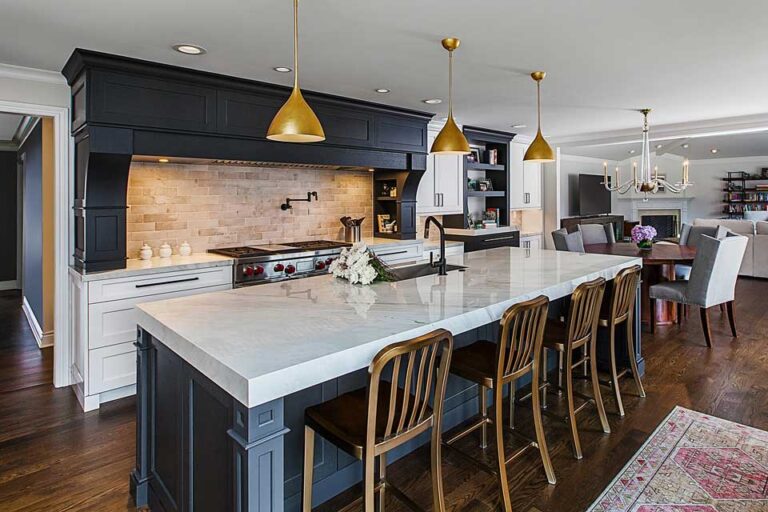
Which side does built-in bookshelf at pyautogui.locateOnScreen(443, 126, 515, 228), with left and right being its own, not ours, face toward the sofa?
left

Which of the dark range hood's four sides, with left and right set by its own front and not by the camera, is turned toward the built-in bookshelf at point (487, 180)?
left

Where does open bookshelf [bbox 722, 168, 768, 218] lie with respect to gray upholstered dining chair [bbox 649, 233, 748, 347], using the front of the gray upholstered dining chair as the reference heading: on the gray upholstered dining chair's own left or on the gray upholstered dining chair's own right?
on the gray upholstered dining chair's own right
